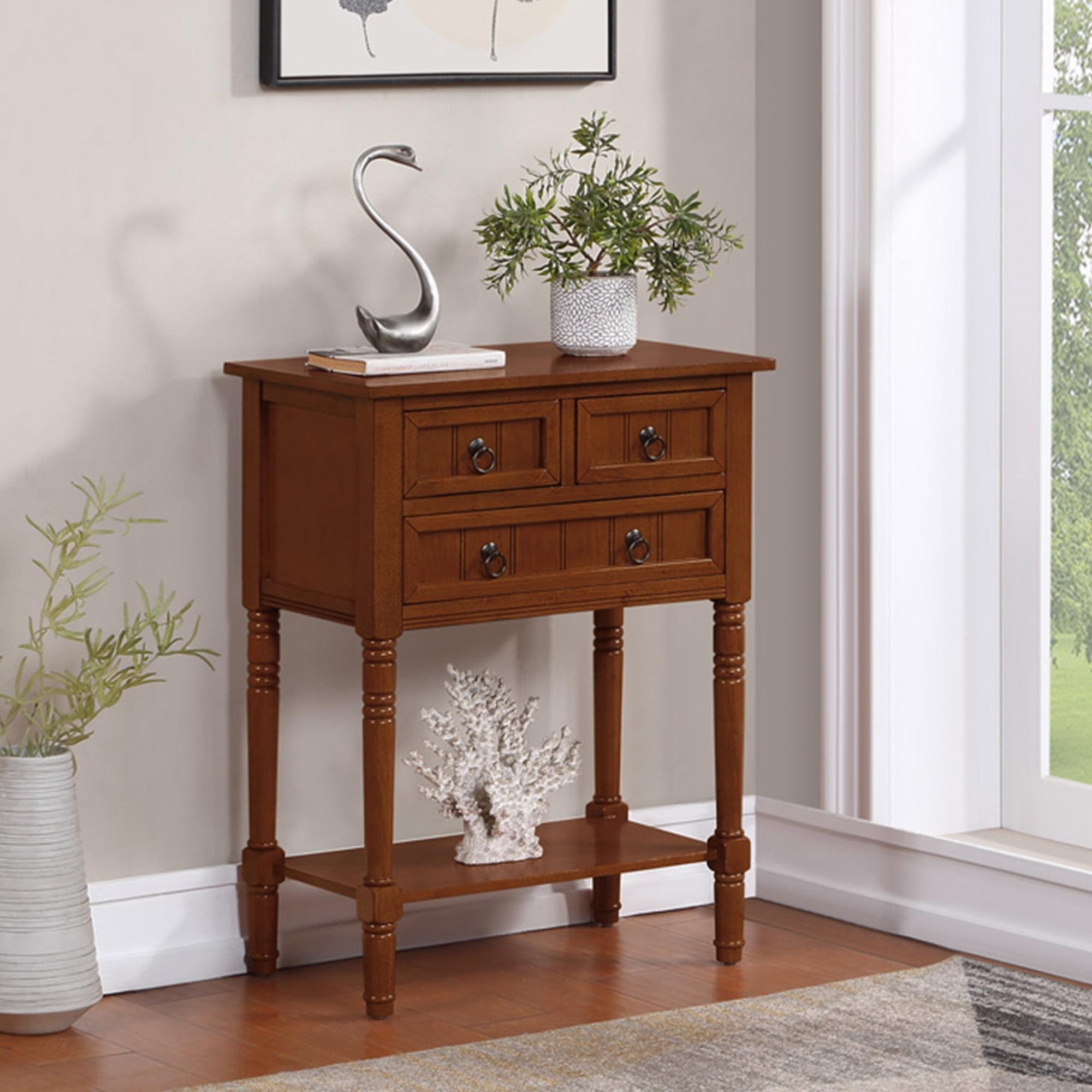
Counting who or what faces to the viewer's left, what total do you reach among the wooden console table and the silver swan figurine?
0

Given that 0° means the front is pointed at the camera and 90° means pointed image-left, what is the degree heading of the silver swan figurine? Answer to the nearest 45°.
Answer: approximately 270°

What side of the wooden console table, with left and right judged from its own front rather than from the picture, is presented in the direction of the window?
left

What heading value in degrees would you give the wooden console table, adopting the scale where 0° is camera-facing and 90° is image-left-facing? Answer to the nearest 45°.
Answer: approximately 315°
